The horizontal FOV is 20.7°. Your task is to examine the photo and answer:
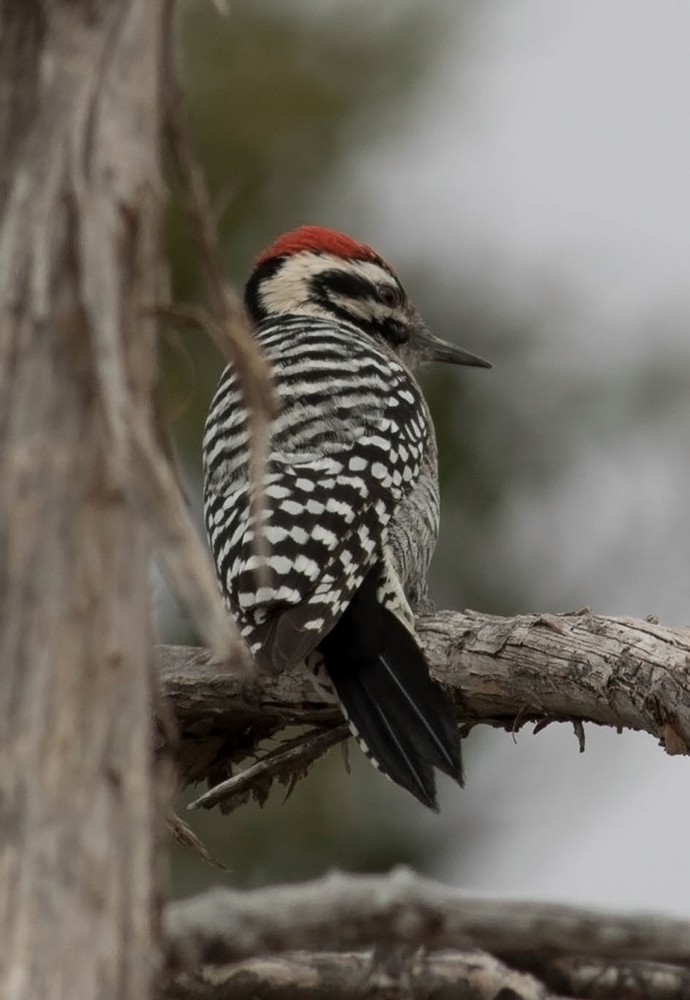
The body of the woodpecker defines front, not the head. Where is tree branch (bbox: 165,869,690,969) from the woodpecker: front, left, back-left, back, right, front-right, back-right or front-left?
back-right

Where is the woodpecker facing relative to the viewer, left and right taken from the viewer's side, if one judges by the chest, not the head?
facing away from the viewer and to the right of the viewer

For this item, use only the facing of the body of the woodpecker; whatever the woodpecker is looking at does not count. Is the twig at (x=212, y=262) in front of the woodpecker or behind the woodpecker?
behind

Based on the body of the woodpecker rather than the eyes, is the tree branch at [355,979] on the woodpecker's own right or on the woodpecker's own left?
on the woodpecker's own right
